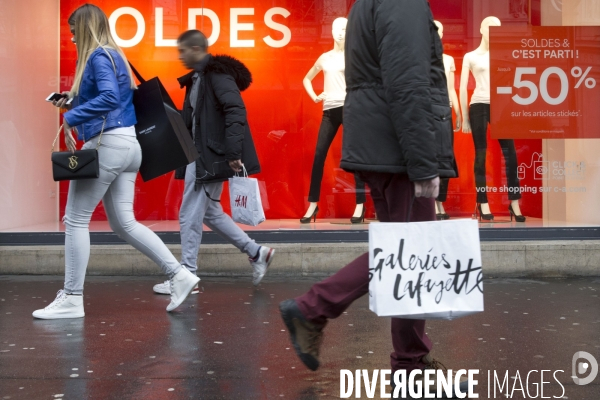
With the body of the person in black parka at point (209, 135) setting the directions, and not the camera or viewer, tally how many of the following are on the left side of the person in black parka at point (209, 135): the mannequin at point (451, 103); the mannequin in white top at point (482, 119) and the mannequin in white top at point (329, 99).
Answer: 0

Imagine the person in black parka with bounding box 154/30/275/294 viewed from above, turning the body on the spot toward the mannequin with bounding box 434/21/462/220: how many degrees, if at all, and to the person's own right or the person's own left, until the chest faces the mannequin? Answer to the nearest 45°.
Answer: approximately 135° to the person's own right

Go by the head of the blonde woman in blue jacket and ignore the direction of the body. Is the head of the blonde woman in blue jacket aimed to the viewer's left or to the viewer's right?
to the viewer's left

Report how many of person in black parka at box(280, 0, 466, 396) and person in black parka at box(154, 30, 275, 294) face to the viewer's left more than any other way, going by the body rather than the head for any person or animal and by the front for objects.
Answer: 1

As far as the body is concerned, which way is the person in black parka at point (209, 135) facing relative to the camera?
to the viewer's left

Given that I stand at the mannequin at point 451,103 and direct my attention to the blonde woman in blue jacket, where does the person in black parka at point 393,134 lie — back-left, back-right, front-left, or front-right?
front-left

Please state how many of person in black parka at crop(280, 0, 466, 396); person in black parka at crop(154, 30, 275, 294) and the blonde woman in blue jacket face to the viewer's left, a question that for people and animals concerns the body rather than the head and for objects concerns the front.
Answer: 2

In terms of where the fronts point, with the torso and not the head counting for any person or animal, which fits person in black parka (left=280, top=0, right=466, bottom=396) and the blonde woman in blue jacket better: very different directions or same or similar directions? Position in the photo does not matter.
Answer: very different directions

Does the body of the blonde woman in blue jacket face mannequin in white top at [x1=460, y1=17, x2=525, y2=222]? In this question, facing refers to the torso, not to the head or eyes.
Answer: no

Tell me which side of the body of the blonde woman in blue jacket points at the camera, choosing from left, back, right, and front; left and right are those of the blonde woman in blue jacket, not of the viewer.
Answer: left

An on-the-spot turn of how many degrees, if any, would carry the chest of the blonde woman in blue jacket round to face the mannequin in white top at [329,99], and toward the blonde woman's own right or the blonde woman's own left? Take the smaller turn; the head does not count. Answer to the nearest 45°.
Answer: approximately 135° to the blonde woman's own right

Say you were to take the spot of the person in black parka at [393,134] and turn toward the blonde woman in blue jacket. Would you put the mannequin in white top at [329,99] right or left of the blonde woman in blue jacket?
right

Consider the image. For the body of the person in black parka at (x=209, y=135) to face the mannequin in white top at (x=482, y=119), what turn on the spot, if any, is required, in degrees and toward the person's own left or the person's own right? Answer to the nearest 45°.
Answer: approximately 135° to the person's own right
